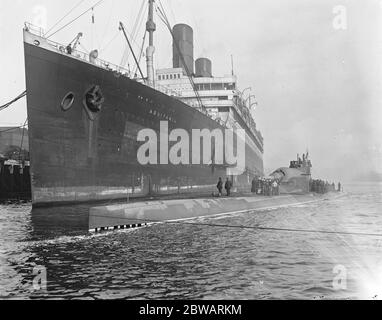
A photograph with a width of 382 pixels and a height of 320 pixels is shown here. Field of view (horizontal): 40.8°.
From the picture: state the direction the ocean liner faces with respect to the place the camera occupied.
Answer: facing the viewer and to the left of the viewer
